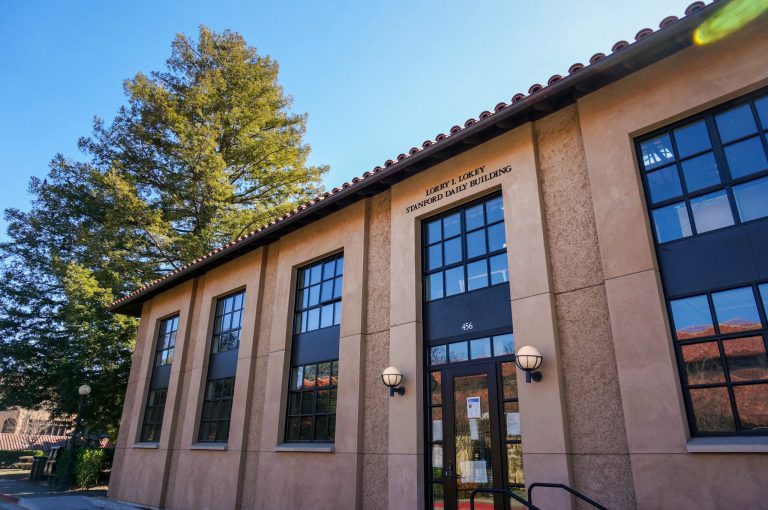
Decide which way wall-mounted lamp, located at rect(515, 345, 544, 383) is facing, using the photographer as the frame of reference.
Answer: facing the viewer and to the left of the viewer

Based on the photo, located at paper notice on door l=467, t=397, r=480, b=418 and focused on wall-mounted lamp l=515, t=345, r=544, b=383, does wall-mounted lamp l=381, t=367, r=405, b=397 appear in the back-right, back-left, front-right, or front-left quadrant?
back-right

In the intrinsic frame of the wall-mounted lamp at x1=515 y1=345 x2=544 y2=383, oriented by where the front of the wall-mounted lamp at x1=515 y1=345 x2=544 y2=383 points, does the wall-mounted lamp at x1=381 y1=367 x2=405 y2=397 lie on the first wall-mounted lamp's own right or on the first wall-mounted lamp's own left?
on the first wall-mounted lamp's own right

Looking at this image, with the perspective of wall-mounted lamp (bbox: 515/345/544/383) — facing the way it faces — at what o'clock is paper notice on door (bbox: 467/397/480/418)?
The paper notice on door is roughly at 3 o'clock from the wall-mounted lamp.

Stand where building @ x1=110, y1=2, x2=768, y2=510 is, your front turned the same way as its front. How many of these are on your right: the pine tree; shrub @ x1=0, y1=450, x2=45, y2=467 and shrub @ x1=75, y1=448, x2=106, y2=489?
3

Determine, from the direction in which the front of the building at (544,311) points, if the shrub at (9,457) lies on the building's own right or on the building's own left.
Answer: on the building's own right

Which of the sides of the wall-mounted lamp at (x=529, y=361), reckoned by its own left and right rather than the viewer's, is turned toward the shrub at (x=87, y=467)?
right

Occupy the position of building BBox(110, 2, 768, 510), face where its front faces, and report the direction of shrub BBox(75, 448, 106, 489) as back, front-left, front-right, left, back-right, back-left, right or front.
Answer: right
